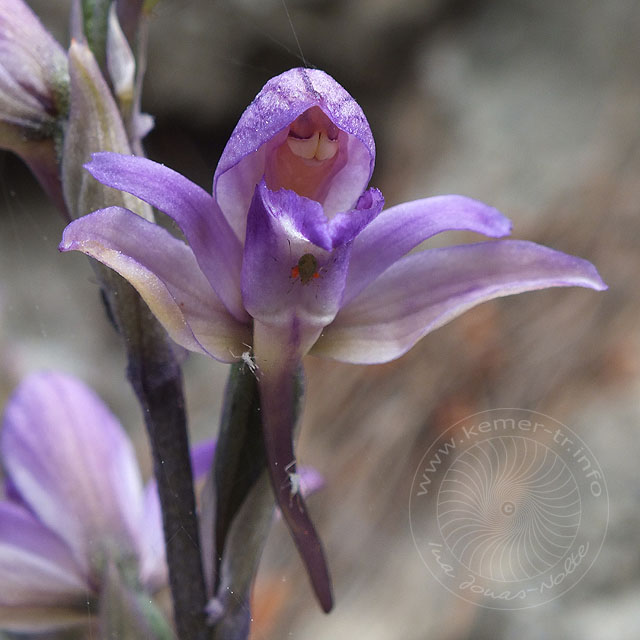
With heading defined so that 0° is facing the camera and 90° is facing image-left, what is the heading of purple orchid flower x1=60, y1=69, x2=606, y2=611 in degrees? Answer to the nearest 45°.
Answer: approximately 0°
